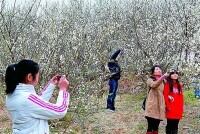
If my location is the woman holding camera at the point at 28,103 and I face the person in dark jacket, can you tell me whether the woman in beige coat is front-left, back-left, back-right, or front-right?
front-right

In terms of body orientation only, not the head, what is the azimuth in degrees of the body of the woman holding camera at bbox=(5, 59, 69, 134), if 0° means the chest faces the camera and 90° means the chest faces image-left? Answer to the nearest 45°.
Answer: approximately 225°

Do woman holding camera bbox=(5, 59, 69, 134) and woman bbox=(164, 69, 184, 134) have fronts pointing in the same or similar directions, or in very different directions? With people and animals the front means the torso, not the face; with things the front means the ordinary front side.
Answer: very different directions

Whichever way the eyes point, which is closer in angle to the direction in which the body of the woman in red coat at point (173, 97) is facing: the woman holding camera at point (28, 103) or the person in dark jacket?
the woman holding camera

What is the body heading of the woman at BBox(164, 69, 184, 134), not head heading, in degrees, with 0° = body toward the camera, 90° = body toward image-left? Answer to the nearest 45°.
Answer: approximately 0°

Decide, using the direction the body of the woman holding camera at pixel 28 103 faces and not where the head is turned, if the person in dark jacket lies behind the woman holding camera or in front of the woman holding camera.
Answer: in front

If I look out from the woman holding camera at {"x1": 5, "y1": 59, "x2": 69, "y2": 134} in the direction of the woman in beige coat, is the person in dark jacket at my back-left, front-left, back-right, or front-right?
front-left

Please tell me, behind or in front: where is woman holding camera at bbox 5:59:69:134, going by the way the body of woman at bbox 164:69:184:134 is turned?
in front

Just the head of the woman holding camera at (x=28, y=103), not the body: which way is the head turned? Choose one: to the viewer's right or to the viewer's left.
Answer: to the viewer's right
